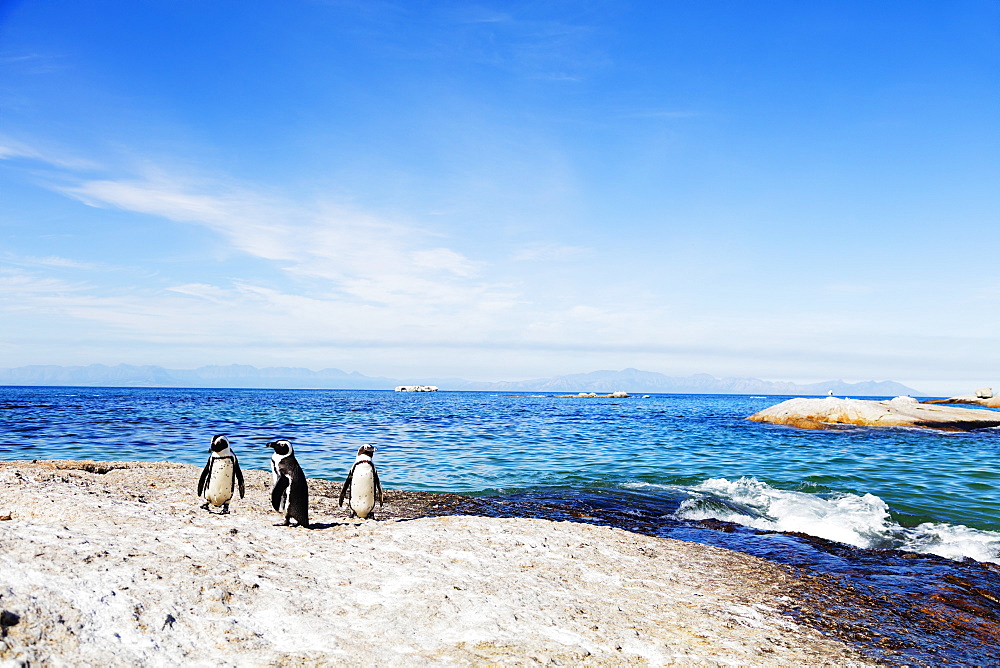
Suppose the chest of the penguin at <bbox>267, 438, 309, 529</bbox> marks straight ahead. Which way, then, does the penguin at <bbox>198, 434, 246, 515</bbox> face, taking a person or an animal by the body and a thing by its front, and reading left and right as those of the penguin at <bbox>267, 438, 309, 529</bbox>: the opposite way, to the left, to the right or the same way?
to the left

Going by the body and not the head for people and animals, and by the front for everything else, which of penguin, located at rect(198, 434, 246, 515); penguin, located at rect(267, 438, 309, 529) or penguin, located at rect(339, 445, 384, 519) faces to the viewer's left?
penguin, located at rect(267, 438, 309, 529)

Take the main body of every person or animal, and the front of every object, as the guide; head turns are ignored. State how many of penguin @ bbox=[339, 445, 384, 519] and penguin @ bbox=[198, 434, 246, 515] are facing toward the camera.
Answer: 2

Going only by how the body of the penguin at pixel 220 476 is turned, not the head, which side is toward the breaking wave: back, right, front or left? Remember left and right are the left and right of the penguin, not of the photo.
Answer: left

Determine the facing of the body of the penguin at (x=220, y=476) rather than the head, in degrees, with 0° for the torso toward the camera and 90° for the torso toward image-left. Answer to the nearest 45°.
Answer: approximately 0°

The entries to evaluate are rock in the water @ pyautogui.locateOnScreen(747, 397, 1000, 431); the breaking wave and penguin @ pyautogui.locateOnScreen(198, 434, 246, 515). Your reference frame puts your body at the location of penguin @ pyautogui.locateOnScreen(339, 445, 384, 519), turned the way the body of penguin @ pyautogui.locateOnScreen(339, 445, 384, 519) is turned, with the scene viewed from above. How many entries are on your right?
1

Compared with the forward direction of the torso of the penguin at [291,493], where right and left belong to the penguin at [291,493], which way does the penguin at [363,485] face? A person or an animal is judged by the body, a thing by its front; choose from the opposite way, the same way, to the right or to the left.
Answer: to the left

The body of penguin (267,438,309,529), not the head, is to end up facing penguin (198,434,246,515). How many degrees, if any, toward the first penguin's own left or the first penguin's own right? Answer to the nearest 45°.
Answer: approximately 45° to the first penguin's own right

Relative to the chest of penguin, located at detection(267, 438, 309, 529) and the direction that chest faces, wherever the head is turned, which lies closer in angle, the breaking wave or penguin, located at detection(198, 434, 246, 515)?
the penguin

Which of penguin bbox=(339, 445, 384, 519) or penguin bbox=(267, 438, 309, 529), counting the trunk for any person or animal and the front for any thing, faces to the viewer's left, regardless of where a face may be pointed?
penguin bbox=(267, 438, 309, 529)

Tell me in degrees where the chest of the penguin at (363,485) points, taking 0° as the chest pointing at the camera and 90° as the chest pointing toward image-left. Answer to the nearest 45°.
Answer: approximately 0°

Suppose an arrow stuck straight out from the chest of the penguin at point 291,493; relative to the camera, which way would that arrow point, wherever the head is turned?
to the viewer's left
